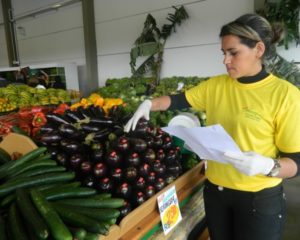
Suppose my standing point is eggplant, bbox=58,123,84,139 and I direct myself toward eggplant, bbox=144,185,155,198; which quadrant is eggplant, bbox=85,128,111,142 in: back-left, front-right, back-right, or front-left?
front-left

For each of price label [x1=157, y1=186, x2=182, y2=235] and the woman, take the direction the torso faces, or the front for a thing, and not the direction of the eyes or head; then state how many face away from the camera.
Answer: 0

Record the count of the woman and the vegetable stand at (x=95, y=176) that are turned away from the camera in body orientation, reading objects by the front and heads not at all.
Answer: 0

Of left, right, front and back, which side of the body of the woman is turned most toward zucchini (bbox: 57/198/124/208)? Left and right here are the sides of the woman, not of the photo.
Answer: front

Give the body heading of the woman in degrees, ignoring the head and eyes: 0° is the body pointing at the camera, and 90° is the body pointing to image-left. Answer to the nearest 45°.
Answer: approximately 45°

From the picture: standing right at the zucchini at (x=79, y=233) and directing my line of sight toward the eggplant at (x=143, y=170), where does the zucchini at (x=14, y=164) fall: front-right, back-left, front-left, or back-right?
front-left

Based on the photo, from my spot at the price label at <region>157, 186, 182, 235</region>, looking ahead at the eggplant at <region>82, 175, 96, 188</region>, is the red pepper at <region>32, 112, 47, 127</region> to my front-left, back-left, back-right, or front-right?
front-right

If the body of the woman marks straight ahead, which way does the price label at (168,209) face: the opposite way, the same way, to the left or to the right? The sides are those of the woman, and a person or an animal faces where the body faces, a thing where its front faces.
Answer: to the left

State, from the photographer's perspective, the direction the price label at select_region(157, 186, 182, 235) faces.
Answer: facing the viewer and to the right of the viewer

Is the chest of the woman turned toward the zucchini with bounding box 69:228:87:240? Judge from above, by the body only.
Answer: yes

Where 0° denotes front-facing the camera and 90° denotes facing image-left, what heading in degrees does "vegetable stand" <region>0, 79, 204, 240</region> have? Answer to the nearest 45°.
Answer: approximately 315°

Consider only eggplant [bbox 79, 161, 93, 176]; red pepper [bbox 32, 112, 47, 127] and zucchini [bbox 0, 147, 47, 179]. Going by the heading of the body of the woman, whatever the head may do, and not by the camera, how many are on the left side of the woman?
0

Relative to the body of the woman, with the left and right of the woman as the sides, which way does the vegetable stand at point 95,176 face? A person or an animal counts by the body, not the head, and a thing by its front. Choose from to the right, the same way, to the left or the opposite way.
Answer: to the left

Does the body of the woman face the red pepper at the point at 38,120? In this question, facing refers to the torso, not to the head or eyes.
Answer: no
